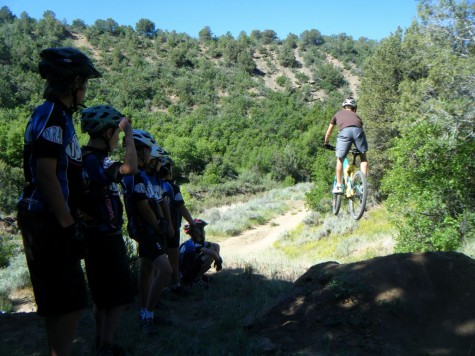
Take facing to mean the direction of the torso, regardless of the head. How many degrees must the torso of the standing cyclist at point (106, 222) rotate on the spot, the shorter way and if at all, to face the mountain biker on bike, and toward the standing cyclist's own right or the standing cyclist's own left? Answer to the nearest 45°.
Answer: approximately 45° to the standing cyclist's own left

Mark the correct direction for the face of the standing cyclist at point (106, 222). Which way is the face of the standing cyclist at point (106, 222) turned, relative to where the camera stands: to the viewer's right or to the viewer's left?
to the viewer's right

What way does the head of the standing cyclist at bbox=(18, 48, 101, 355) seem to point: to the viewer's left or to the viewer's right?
to the viewer's right

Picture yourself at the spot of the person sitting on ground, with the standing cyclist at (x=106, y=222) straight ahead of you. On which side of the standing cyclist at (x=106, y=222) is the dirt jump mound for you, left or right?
left

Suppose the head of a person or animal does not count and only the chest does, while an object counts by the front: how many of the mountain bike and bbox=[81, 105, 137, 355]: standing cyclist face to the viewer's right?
1

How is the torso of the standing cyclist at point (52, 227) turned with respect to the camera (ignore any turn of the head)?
to the viewer's right

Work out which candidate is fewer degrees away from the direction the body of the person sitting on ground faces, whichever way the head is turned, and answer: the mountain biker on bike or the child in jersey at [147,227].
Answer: the mountain biker on bike

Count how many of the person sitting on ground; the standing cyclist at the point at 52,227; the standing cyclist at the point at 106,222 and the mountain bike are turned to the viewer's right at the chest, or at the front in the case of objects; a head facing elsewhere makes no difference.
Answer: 3

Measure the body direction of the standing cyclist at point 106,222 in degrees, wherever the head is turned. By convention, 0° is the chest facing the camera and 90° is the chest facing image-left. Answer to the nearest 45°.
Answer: approximately 270°

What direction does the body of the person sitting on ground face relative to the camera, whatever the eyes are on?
to the viewer's right

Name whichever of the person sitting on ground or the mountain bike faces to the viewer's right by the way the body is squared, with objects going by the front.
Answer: the person sitting on ground
